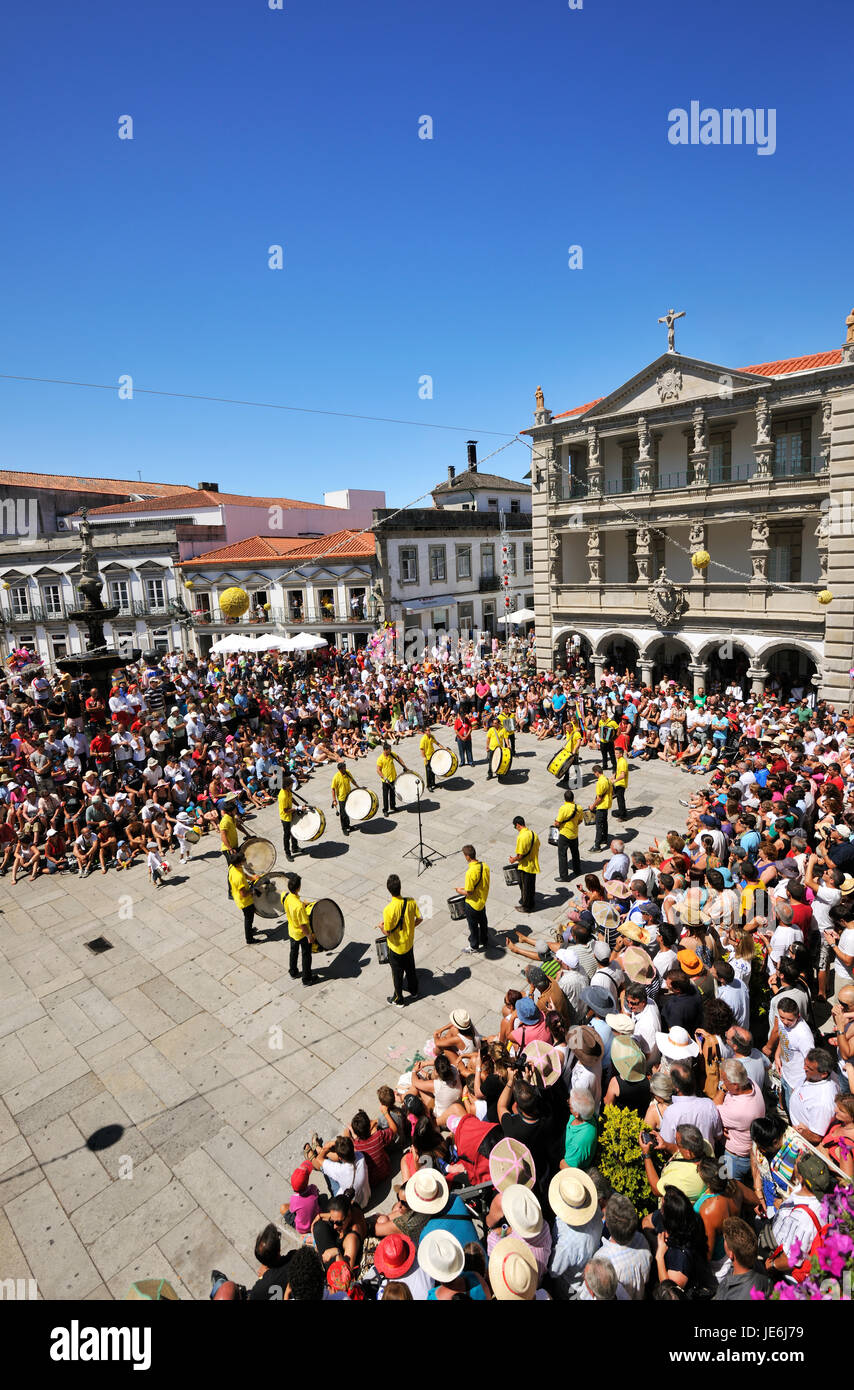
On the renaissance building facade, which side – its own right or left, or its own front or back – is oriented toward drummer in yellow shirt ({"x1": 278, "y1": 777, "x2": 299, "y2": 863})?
front

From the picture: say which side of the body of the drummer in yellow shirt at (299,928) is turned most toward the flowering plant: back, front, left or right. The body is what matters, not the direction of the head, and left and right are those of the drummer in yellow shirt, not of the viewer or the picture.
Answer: right

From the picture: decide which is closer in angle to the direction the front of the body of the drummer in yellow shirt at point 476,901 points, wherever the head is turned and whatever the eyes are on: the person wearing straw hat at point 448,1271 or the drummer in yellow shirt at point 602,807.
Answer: the drummer in yellow shirt

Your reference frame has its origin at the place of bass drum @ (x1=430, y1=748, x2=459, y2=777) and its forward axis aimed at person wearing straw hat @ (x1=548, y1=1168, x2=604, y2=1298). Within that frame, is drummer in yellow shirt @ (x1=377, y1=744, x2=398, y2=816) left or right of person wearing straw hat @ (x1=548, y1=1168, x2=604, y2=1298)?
right

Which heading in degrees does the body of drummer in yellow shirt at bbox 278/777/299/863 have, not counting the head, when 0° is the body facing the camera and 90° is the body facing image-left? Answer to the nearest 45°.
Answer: approximately 270°

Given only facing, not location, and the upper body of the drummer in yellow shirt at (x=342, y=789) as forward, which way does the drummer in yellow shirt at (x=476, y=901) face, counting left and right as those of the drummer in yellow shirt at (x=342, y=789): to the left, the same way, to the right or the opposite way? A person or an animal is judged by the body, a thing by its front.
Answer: the opposite way

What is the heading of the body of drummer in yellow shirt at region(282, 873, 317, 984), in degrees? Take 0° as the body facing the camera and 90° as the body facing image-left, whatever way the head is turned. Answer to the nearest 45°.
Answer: approximately 225°

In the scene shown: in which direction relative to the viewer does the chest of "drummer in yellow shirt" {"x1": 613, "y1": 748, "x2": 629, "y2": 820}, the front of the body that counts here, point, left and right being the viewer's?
facing to the left of the viewer

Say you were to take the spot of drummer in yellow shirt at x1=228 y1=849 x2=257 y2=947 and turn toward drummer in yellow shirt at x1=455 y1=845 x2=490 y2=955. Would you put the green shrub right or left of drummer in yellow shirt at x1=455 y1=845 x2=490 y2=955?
right
